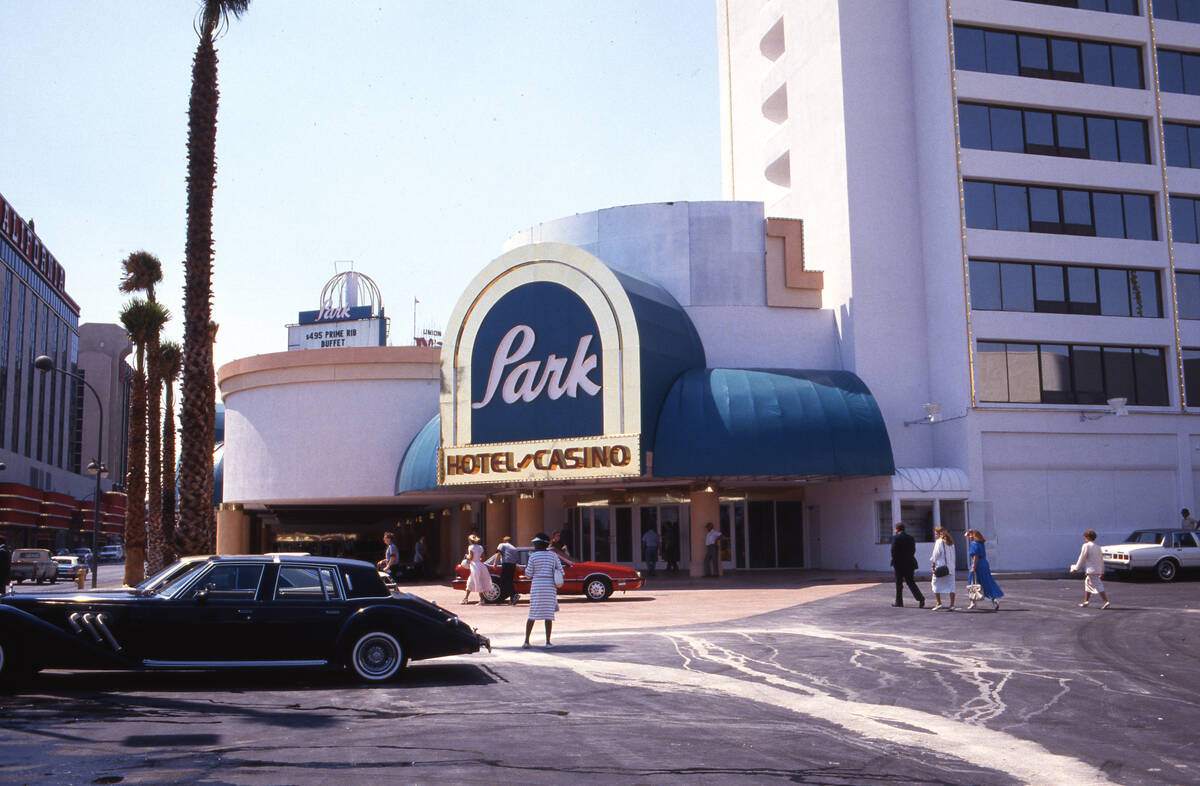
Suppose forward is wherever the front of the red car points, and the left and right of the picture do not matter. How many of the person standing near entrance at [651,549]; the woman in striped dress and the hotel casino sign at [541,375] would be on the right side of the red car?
1

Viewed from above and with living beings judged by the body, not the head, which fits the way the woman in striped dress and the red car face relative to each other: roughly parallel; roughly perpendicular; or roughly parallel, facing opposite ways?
roughly perpendicular

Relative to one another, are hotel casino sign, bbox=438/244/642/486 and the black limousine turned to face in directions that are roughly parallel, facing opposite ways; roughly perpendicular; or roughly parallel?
roughly perpendicular

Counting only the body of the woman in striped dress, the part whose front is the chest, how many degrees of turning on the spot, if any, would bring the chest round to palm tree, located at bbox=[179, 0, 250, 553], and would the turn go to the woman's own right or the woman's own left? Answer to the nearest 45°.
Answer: approximately 45° to the woman's own left

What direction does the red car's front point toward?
to the viewer's right

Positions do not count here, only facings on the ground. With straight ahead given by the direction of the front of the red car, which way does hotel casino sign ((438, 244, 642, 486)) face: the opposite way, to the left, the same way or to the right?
to the right

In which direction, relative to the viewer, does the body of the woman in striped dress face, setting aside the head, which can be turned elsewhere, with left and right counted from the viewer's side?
facing away from the viewer

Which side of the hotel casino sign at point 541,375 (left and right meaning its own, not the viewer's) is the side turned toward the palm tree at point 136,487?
right
